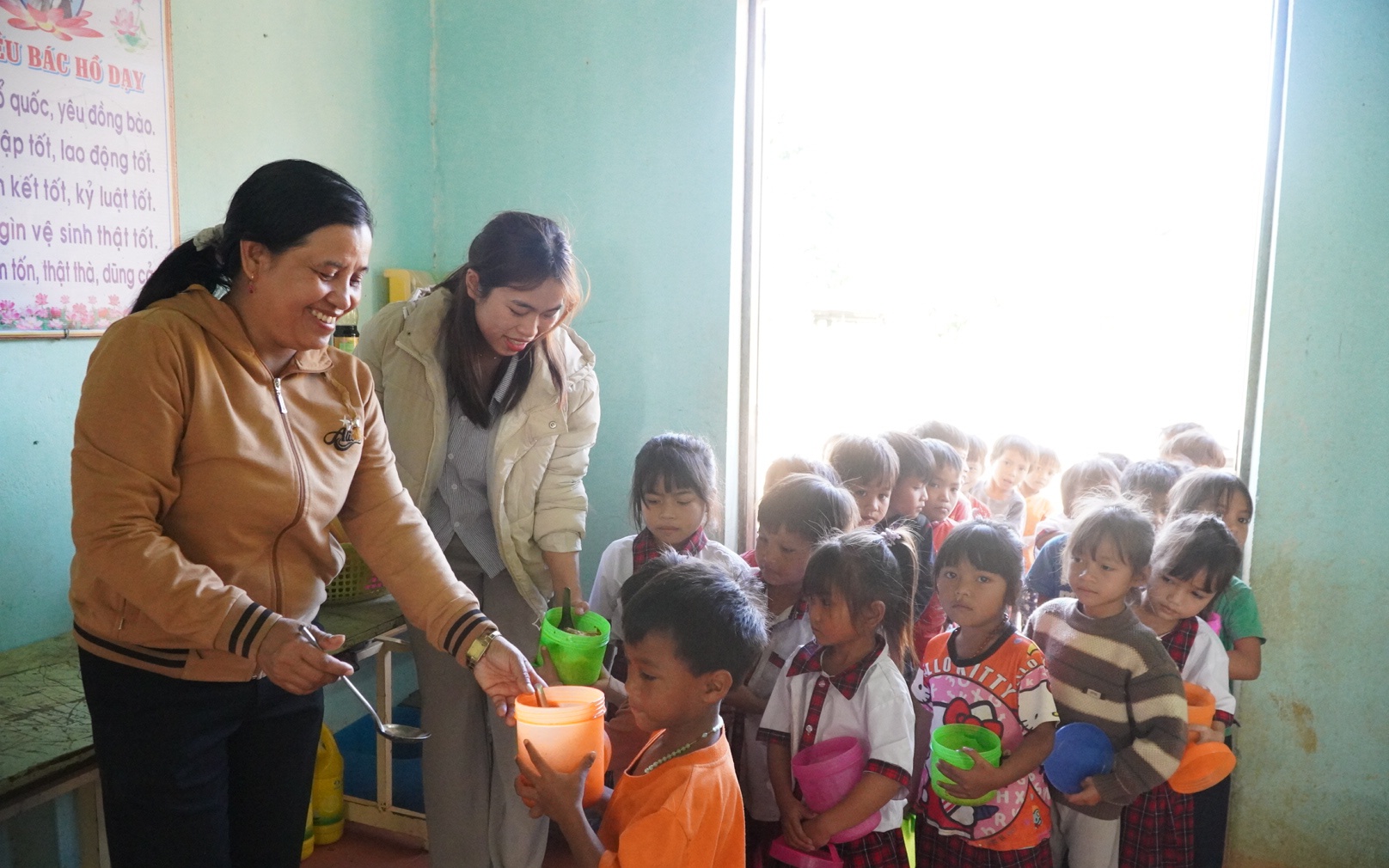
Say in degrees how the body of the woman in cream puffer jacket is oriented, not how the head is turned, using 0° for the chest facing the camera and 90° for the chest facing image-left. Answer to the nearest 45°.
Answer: approximately 315°

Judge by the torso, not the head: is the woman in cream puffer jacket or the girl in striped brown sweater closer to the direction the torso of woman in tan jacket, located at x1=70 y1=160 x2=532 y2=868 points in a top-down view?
the girl in striped brown sweater

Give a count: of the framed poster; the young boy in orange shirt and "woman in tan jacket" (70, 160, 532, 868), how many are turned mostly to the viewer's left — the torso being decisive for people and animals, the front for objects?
1

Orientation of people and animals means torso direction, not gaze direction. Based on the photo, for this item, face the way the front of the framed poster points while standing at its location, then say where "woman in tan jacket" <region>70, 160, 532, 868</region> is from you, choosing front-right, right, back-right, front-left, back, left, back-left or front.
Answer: front-right

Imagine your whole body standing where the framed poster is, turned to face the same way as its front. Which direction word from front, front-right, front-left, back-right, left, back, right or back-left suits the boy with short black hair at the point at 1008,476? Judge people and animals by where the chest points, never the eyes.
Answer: front-left

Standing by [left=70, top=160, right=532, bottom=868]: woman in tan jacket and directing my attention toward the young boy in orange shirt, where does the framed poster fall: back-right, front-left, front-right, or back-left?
back-left

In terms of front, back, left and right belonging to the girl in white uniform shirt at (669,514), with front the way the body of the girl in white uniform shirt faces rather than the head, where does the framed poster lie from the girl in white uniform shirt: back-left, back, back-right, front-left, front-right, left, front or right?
right

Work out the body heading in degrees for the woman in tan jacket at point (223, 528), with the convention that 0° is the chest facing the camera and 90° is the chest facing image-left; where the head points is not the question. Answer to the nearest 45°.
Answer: approximately 315°

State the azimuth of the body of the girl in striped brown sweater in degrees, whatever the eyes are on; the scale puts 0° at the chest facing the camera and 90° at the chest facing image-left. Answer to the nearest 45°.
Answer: approximately 45°

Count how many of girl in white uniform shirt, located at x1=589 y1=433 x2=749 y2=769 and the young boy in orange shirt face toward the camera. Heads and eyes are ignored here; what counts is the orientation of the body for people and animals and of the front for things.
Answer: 1

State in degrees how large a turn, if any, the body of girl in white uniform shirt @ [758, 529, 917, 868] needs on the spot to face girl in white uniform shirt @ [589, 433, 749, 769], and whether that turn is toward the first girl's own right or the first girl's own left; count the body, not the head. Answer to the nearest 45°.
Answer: approximately 90° to the first girl's own right

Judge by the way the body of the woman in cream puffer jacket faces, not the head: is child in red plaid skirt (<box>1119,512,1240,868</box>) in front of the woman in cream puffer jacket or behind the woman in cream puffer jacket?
in front
